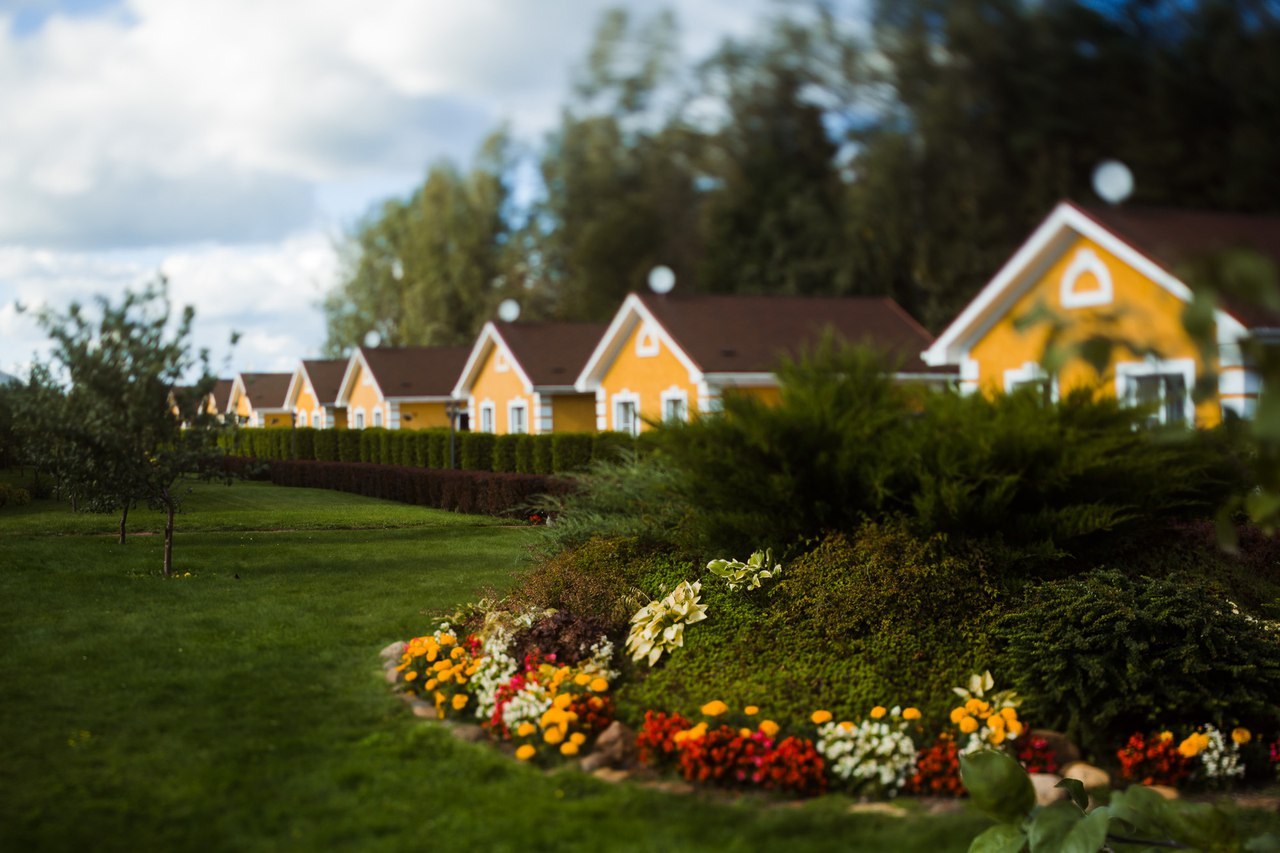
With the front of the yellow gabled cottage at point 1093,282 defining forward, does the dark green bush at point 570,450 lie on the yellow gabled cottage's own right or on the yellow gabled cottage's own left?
on the yellow gabled cottage's own right

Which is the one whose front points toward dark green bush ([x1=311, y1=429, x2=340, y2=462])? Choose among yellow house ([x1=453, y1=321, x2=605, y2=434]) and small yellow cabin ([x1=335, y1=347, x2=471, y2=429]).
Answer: the small yellow cabin

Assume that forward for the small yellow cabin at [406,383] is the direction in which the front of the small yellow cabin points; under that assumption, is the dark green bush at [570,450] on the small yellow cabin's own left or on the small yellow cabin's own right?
on the small yellow cabin's own left

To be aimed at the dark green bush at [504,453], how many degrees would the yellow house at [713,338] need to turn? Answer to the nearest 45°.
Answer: approximately 45° to its right

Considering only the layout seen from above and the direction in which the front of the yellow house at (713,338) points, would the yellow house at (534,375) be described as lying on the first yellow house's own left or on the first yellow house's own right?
on the first yellow house's own right

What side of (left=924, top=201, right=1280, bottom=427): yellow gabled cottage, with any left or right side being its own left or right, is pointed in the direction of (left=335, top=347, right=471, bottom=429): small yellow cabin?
right

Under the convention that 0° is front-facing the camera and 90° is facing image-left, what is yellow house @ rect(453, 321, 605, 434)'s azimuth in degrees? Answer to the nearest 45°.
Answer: approximately 45°

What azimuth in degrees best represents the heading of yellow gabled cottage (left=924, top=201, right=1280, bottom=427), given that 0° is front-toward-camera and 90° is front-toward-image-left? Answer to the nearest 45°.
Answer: approximately 45°

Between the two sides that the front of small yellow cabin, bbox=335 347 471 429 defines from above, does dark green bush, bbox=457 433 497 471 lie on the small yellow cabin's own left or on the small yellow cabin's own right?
on the small yellow cabin's own left

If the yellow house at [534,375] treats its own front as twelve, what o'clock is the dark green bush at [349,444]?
The dark green bush is roughly at 3 o'clock from the yellow house.

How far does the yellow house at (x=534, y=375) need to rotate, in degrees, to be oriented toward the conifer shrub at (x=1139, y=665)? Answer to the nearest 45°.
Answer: approximately 45° to its left

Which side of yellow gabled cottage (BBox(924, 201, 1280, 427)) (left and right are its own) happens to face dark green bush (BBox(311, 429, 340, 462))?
right
